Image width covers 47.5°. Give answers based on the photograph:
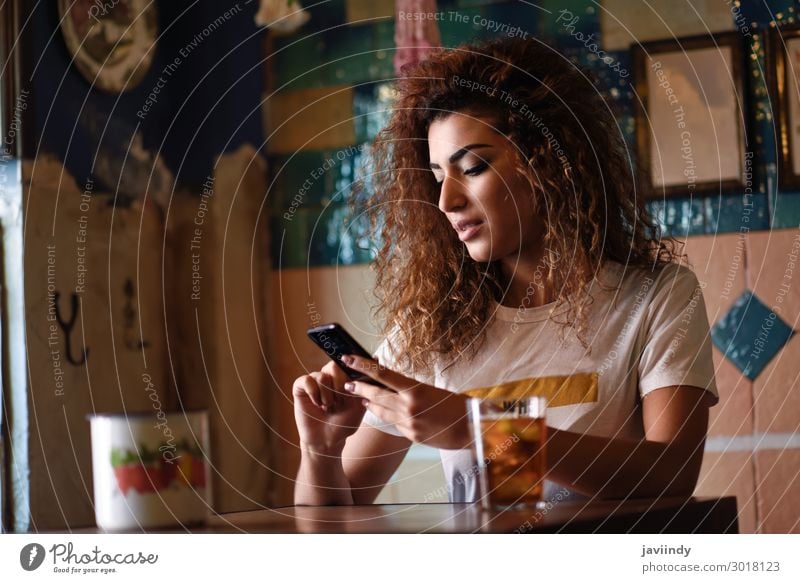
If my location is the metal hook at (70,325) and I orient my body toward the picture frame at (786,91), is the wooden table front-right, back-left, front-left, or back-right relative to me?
front-right

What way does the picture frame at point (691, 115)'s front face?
toward the camera

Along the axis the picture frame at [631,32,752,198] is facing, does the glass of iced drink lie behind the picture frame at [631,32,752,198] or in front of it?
in front

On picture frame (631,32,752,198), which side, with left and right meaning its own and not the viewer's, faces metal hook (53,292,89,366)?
right

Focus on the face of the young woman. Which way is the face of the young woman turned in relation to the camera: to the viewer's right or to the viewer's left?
to the viewer's left

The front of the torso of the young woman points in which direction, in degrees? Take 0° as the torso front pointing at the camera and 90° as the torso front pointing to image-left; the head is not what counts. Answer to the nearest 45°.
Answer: approximately 45°
